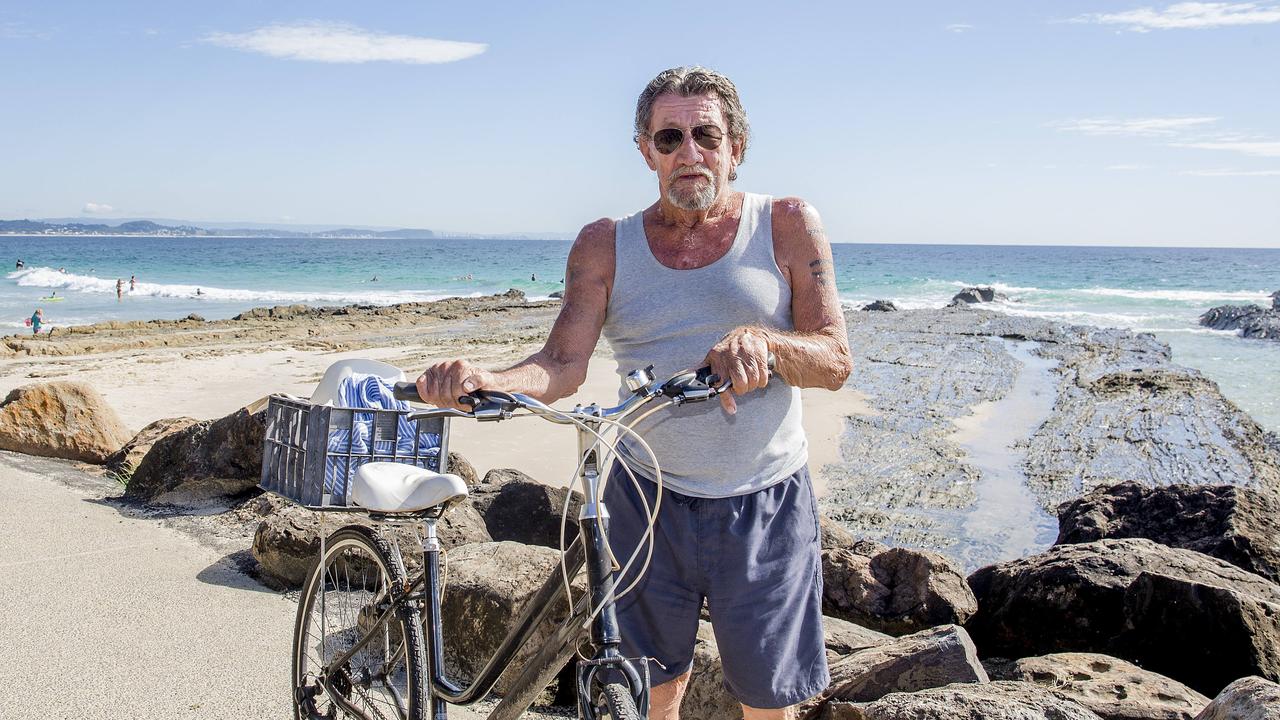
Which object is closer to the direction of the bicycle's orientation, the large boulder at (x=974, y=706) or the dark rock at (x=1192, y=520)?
the large boulder

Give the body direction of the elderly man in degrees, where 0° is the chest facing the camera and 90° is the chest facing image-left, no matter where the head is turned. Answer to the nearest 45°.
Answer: approximately 0°

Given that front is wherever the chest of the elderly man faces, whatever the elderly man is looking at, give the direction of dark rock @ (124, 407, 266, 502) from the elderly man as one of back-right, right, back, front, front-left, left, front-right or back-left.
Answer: back-right

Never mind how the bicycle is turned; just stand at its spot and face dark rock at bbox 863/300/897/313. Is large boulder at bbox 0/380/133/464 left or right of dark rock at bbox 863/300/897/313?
left

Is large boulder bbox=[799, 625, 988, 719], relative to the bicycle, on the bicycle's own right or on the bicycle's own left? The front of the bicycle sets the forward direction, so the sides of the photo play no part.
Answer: on the bicycle's own left

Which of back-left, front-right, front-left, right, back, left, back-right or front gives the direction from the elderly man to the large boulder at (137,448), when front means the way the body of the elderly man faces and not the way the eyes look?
back-right

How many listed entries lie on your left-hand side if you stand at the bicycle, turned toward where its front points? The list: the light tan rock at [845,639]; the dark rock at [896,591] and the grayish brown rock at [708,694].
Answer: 3

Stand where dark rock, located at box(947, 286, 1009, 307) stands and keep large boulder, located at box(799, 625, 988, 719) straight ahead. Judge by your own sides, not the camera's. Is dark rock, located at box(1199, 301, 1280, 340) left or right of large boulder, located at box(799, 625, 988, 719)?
left

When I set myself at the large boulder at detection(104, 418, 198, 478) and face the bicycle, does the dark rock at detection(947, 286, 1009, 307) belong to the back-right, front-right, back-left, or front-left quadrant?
back-left

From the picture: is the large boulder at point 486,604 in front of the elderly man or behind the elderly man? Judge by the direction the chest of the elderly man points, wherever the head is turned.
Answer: behind

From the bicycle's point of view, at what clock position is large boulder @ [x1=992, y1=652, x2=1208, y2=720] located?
The large boulder is roughly at 10 o'clock from the bicycle.

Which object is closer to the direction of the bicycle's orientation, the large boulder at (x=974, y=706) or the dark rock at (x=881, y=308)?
the large boulder
